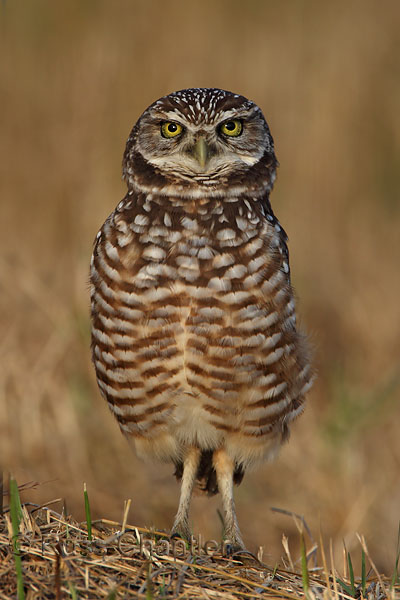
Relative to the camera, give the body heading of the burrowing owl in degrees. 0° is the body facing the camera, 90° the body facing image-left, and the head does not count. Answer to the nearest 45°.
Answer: approximately 0°

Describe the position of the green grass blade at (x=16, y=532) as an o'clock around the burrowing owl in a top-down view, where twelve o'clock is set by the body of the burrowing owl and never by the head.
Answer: The green grass blade is roughly at 1 o'clock from the burrowing owl.

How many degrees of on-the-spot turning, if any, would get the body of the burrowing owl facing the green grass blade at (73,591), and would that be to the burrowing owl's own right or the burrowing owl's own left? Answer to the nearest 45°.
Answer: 0° — it already faces it
